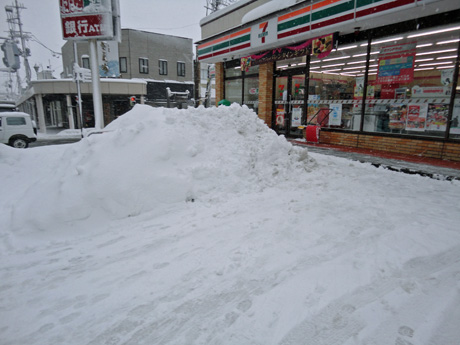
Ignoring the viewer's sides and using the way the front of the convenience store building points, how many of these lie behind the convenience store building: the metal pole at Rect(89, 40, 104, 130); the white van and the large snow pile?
0

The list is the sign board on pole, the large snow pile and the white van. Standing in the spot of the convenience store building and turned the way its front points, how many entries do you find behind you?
0

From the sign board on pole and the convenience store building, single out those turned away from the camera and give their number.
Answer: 0

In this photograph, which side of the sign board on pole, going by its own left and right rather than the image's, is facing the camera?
front

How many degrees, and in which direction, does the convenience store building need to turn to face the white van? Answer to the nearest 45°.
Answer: approximately 45° to its right

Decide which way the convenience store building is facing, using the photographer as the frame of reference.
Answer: facing the viewer and to the left of the viewer

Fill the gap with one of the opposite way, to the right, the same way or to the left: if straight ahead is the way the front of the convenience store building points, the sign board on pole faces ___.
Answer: to the left

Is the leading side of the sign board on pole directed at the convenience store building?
no

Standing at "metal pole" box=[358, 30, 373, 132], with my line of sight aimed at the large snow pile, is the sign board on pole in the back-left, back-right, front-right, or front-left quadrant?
front-right

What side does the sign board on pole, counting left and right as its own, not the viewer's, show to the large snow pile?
front

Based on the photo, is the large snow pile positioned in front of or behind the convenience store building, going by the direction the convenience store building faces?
in front

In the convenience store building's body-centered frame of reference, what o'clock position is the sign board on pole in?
The sign board on pole is roughly at 1 o'clock from the convenience store building.

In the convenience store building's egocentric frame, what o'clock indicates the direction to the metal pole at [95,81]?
The metal pole is roughly at 1 o'clock from the convenience store building.
